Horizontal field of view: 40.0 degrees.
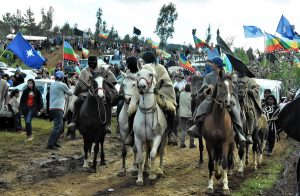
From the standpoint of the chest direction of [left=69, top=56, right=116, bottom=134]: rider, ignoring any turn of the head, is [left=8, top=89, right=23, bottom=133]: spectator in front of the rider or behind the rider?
behind

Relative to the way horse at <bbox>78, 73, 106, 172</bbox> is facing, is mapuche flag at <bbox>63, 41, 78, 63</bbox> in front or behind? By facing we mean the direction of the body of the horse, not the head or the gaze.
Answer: behind

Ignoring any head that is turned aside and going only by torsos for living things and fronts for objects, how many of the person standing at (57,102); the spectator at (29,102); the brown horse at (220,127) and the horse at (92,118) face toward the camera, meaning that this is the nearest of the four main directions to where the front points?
3

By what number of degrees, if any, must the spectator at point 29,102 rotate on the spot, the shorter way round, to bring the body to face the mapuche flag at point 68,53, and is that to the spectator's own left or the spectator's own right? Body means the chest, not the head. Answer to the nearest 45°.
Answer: approximately 180°

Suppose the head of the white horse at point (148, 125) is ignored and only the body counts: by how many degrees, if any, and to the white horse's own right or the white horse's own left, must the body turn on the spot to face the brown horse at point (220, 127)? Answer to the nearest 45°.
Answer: approximately 90° to the white horse's own left

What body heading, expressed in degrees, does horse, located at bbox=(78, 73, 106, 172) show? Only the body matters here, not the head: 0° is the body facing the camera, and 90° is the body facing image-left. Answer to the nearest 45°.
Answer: approximately 0°

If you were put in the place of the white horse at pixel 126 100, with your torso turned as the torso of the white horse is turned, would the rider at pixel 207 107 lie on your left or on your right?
on your left

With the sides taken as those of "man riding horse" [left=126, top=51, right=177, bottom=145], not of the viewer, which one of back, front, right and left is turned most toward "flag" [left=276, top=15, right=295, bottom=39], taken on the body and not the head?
back
